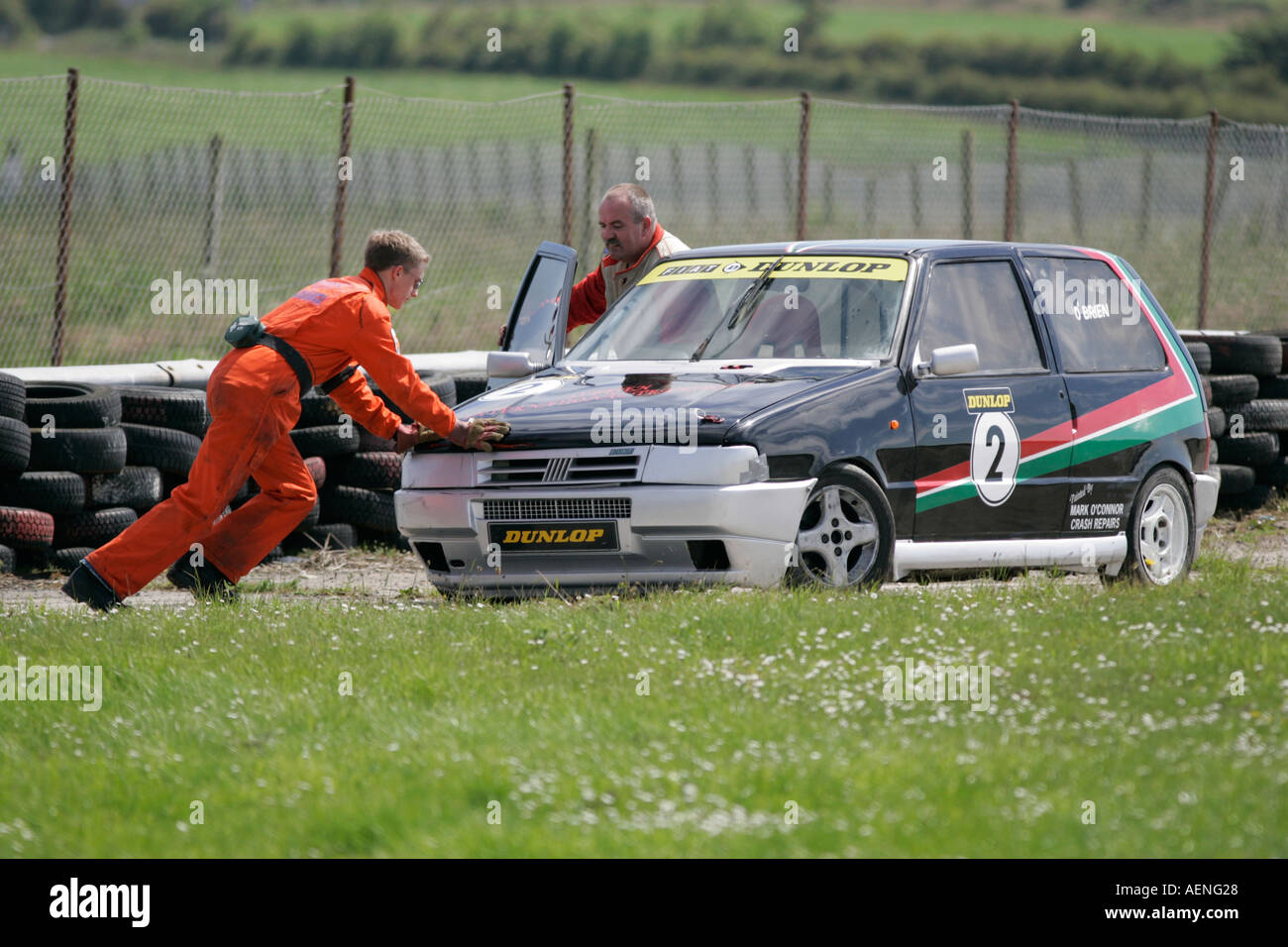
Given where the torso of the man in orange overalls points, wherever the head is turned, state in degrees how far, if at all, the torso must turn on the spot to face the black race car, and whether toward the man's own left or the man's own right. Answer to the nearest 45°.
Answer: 0° — they already face it

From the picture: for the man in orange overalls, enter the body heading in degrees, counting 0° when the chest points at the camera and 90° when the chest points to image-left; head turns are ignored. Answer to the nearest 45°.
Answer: approximately 270°

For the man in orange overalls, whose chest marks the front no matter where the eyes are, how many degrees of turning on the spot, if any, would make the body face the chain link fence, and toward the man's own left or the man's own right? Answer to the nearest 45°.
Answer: approximately 90° to the man's own left

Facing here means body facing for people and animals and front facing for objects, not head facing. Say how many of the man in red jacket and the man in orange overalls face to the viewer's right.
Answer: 1

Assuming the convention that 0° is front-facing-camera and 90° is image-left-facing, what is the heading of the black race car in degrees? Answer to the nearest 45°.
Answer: approximately 45°

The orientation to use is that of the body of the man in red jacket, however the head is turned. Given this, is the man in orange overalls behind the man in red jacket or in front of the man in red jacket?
in front

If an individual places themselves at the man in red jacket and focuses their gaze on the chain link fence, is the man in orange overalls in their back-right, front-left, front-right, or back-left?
back-left

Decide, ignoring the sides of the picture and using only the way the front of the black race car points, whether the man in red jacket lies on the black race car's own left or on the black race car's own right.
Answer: on the black race car's own right
